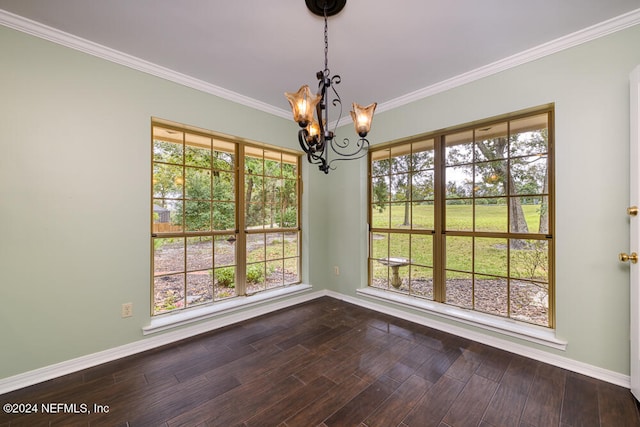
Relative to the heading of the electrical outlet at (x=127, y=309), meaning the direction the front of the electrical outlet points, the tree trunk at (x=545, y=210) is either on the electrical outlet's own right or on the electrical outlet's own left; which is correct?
on the electrical outlet's own left

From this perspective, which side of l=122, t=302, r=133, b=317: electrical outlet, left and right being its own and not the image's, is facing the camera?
front

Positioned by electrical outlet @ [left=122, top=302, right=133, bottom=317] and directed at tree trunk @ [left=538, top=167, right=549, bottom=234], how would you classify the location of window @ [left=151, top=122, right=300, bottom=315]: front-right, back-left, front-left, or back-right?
front-left

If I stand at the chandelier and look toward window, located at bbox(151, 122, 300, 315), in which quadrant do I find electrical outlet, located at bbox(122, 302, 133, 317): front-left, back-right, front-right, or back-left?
front-left

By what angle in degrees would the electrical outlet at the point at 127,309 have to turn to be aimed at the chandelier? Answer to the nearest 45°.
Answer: approximately 45° to its left

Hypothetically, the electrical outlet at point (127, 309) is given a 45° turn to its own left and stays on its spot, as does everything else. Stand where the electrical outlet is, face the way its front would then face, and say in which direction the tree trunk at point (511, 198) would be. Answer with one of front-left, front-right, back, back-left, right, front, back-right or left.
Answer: front

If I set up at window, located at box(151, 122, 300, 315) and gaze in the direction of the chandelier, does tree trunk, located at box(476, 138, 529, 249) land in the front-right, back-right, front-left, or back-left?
front-left

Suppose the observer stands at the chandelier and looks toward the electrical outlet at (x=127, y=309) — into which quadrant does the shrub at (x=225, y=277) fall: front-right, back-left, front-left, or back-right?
front-right

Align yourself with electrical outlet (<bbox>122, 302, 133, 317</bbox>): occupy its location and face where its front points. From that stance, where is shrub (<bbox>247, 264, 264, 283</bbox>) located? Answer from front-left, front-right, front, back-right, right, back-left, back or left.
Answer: left

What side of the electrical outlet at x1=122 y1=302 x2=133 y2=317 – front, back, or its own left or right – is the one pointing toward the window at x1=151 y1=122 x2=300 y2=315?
left

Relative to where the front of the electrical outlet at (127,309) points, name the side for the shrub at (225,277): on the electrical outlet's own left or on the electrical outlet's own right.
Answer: on the electrical outlet's own left
